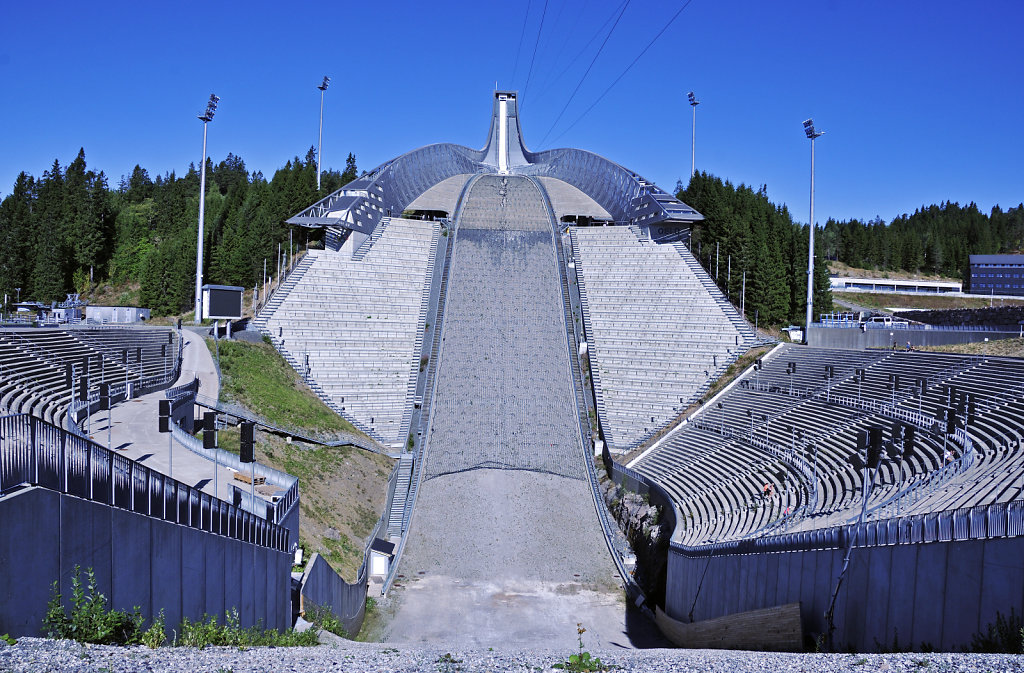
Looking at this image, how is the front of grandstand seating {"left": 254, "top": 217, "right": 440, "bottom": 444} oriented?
toward the camera

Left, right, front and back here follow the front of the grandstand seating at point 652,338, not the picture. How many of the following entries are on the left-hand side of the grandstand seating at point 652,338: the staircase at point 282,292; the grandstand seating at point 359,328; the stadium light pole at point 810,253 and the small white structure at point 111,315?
1

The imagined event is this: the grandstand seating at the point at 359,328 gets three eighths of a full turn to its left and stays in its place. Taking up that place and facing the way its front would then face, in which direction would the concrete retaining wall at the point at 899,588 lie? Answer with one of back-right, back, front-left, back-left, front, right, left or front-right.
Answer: back-right

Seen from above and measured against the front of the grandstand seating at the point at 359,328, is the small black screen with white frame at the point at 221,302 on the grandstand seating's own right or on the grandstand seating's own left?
on the grandstand seating's own right

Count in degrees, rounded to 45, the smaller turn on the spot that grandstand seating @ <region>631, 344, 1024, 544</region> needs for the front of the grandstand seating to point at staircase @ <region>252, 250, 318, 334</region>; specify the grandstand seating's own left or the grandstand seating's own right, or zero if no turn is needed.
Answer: approximately 45° to the grandstand seating's own right

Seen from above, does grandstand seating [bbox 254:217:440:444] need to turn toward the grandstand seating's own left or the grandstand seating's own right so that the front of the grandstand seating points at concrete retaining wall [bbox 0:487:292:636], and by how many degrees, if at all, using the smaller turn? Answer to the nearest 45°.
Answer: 0° — it already faces it

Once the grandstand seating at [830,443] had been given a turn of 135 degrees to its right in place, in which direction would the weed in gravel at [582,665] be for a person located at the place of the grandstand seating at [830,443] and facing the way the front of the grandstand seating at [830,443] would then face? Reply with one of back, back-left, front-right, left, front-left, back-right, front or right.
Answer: back

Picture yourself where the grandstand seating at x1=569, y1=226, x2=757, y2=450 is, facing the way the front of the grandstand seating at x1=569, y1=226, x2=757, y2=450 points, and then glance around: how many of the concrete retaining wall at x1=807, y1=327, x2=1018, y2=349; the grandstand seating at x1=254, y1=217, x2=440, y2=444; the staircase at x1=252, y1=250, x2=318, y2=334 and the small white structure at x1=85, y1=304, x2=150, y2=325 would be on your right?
3

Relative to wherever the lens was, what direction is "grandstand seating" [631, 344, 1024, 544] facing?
facing the viewer and to the left of the viewer

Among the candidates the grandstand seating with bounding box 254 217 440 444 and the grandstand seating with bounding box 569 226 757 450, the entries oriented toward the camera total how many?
2

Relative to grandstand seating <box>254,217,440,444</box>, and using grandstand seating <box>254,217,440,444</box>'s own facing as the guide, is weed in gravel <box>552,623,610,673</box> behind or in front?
in front

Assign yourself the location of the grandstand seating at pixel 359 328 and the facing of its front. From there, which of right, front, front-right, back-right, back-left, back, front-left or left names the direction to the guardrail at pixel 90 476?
front
